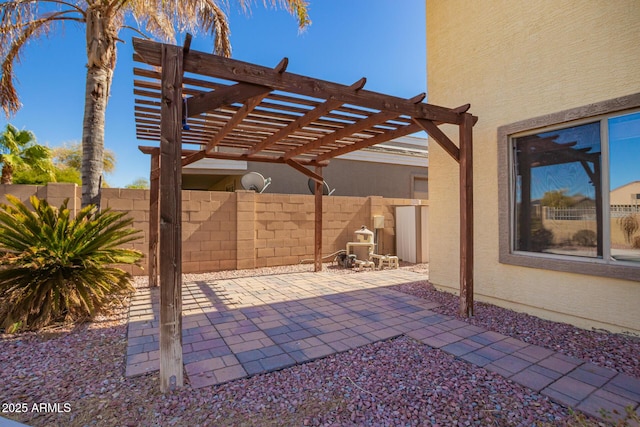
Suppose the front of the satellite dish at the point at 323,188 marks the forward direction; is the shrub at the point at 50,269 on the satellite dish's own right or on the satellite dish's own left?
on the satellite dish's own right

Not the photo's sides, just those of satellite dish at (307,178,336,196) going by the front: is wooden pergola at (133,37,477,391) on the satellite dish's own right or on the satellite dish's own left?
on the satellite dish's own right

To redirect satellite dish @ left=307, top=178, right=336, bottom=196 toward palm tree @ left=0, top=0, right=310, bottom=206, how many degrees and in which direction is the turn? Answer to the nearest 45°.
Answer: approximately 90° to its right

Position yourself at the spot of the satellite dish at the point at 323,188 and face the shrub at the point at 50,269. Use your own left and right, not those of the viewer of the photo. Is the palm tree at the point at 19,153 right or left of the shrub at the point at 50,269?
right

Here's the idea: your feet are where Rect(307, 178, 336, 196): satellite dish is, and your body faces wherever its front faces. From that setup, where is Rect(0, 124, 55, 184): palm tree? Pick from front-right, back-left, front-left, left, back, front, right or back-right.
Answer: back-right
